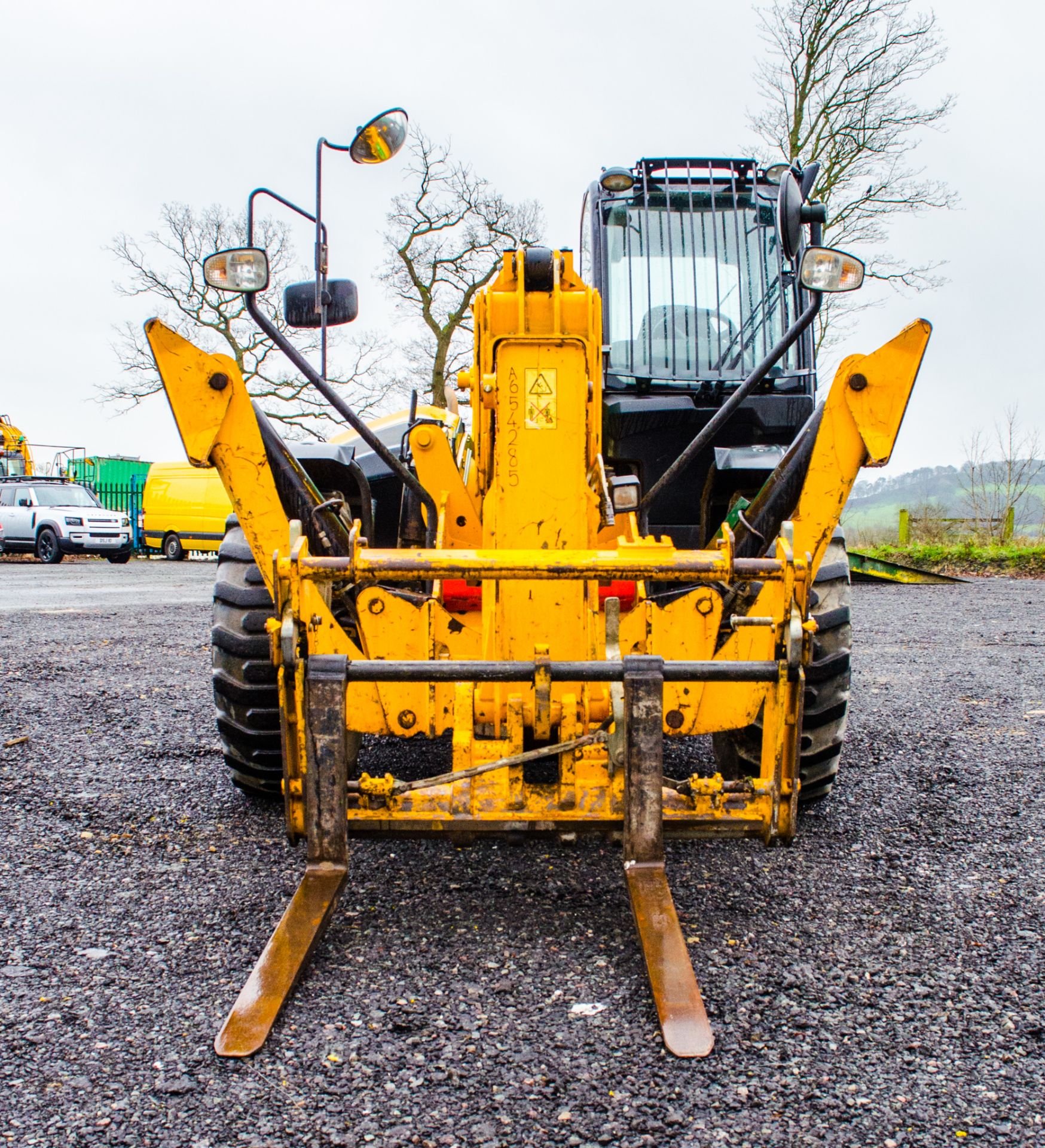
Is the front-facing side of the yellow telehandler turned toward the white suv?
no

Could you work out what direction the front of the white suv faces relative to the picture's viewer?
facing the viewer and to the right of the viewer

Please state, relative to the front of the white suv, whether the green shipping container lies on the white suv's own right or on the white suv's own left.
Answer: on the white suv's own left

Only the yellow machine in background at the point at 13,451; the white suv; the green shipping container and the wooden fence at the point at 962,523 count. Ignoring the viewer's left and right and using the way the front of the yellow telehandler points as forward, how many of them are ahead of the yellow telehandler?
0

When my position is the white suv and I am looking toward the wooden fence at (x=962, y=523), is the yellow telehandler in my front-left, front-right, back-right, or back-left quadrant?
front-right

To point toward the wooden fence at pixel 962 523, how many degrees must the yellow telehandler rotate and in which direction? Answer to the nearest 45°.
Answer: approximately 135° to its left

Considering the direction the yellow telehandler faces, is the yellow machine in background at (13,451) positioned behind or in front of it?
behind

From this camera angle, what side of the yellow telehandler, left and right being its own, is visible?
front

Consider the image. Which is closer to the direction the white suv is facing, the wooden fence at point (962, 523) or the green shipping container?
the wooden fence

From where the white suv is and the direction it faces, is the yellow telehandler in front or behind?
in front

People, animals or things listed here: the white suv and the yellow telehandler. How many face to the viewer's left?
0

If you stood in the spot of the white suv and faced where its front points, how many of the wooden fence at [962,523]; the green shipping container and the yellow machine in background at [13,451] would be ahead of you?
1

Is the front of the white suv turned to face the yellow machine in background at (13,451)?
no

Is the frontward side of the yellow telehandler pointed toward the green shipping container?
no
